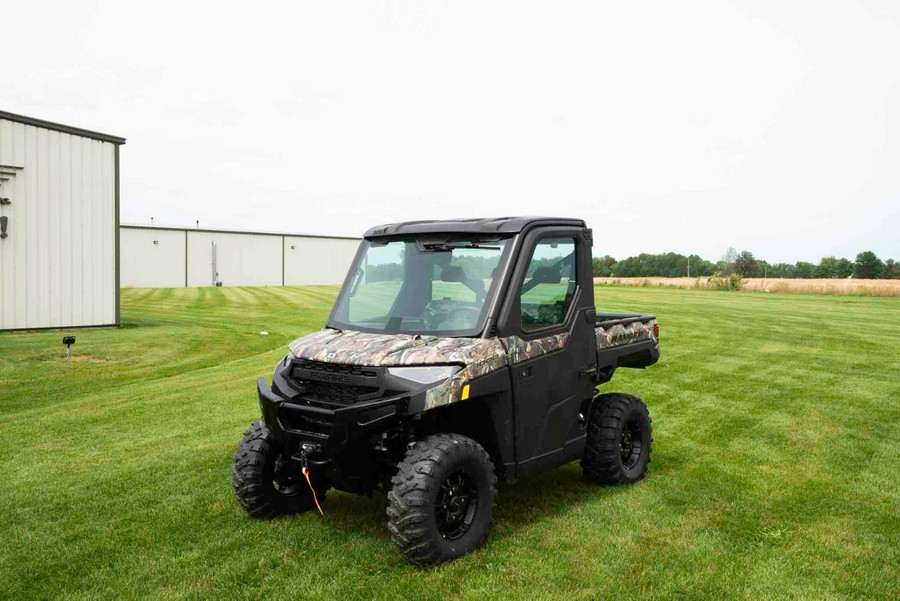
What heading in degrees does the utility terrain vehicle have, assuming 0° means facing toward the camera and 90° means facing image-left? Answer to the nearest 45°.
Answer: approximately 45°

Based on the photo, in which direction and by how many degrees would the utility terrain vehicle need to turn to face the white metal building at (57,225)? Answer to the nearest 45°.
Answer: approximately 90° to its right
